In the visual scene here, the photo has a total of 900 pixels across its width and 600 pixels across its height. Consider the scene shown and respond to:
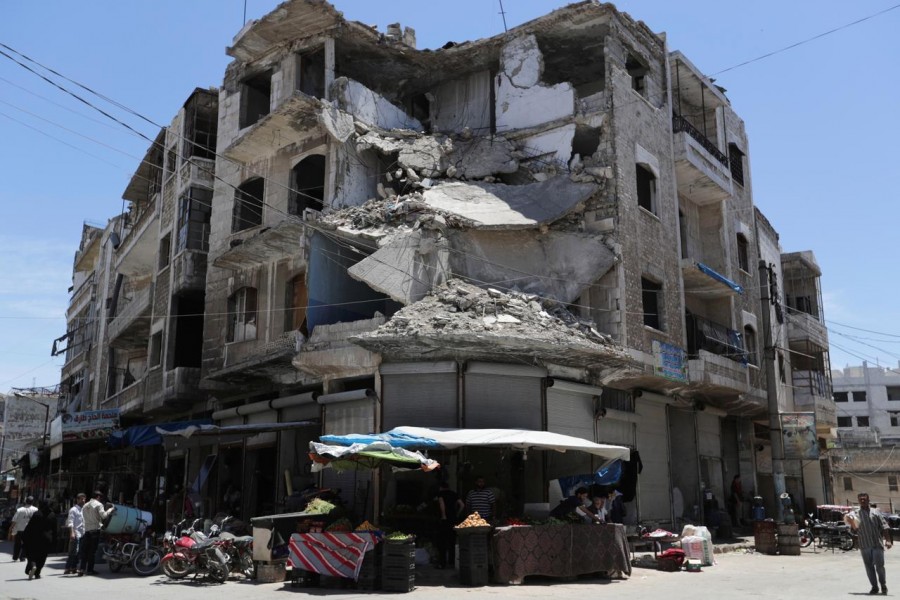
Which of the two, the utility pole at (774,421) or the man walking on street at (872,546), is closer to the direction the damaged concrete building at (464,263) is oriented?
the man walking on street

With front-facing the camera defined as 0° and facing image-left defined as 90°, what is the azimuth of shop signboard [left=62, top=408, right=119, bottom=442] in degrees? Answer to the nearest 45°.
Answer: approximately 45°

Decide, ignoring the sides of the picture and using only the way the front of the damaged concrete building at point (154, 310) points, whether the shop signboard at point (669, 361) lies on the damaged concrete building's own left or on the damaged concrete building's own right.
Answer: on the damaged concrete building's own left

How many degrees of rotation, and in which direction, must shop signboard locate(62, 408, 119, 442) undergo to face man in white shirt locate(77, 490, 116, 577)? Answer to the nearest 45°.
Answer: approximately 45° to its left

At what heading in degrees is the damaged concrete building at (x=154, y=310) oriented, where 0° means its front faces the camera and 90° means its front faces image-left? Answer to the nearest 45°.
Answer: approximately 45°

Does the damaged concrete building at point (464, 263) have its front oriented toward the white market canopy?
yes

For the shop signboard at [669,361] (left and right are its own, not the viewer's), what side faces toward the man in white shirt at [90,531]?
right

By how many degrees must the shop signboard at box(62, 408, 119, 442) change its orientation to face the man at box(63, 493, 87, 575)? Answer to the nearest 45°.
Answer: approximately 45° to its left
